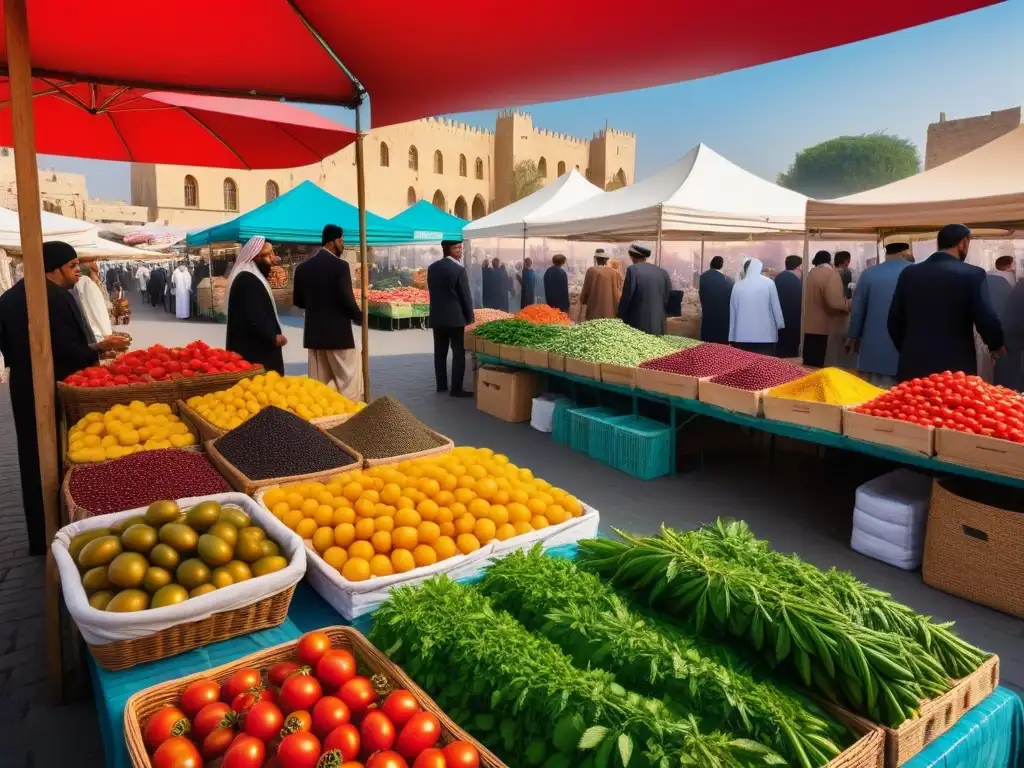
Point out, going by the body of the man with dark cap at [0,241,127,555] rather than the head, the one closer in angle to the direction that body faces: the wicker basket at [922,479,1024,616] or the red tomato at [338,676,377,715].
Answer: the wicker basket

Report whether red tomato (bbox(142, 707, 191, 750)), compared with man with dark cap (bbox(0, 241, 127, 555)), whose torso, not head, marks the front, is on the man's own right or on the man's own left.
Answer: on the man's own right

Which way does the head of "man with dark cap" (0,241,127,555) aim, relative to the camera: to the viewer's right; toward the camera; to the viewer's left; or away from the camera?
to the viewer's right

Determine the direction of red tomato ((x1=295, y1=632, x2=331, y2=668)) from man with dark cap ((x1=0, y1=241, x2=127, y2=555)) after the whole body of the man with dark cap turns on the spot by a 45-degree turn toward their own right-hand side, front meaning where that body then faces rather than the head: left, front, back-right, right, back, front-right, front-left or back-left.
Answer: front-right

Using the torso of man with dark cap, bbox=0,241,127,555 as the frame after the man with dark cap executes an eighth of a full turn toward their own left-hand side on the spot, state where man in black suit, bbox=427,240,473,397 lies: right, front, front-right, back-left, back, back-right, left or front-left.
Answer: front

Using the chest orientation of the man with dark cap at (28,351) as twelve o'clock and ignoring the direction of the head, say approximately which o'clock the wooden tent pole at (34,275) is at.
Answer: The wooden tent pole is roughly at 3 o'clock from the man with dark cap.

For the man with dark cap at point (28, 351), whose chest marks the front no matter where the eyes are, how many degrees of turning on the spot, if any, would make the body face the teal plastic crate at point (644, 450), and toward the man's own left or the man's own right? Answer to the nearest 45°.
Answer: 0° — they already face it

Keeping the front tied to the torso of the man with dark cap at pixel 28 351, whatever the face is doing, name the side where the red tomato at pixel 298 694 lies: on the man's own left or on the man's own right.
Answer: on the man's own right

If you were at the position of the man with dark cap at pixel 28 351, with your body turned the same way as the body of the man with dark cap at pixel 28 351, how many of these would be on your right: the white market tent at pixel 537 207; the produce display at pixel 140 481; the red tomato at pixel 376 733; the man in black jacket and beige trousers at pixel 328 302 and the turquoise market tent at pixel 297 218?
2

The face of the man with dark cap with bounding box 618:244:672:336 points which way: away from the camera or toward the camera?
away from the camera

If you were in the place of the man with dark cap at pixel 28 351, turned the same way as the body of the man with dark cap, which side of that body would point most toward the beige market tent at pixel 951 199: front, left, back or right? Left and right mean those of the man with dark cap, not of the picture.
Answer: front

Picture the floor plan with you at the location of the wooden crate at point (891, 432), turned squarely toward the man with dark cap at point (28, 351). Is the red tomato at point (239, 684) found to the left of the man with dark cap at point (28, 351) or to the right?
left

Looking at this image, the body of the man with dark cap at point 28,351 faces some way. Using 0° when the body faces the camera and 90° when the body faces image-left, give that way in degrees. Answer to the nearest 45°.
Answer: approximately 270°

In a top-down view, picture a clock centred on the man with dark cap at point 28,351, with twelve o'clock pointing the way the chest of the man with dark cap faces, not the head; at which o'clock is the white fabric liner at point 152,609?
The white fabric liner is roughly at 3 o'clock from the man with dark cap.

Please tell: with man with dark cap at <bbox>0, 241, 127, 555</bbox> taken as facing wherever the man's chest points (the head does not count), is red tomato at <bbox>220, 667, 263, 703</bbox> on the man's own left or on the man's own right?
on the man's own right
